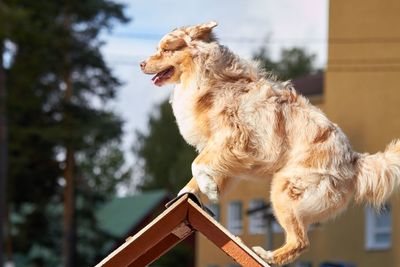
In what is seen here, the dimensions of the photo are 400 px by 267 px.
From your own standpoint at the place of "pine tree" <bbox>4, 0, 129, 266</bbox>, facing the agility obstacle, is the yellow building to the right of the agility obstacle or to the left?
left

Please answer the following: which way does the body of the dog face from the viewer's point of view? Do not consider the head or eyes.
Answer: to the viewer's left

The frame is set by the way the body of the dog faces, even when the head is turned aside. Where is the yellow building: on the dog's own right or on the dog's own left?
on the dog's own right

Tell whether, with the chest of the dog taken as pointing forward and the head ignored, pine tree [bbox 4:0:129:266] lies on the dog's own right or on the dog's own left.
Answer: on the dog's own right
